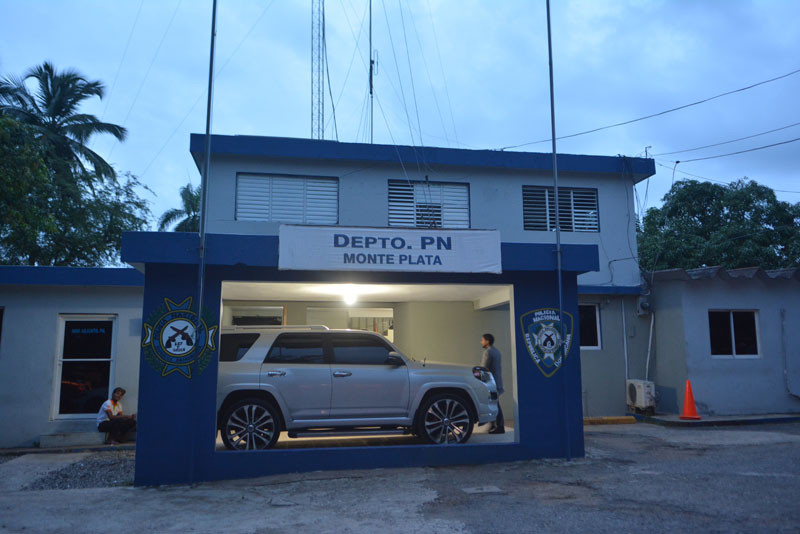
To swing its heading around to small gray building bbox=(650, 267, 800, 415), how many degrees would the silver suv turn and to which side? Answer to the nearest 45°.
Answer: approximately 45° to its left

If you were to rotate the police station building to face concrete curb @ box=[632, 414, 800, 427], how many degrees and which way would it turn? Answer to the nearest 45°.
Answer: approximately 90° to its left

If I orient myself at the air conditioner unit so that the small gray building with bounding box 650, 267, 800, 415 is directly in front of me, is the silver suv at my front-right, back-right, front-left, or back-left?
back-right

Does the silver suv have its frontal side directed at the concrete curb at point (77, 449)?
no

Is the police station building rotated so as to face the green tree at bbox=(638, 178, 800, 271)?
no

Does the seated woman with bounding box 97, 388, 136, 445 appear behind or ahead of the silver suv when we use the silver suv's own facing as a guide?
behind

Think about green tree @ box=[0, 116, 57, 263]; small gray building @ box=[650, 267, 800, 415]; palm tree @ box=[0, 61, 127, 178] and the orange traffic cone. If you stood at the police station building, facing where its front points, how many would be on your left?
2

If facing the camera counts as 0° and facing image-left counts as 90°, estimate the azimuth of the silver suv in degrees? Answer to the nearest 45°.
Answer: approximately 270°

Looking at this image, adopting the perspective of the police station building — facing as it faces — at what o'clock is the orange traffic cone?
The orange traffic cone is roughly at 9 o'clock from the police station building.

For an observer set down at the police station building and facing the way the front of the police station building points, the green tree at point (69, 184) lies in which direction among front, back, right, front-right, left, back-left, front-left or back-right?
back-right

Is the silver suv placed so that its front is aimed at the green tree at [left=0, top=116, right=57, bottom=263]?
no

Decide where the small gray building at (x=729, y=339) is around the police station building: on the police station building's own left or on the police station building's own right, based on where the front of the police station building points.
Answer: on the police station building's own left

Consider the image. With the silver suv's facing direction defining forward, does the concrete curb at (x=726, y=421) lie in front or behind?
in front

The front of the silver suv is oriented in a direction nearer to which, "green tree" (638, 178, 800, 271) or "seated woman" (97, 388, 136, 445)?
the green tree

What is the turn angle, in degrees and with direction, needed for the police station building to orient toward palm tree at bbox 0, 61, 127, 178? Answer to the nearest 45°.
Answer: approximately 135° to its right

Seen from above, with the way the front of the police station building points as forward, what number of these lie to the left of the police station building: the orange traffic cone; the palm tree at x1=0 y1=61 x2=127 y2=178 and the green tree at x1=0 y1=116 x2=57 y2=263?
1

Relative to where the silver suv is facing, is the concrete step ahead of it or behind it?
behind

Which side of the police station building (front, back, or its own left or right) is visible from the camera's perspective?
front
